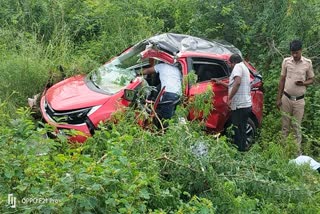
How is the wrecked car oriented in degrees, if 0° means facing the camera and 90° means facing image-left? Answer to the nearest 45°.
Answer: approximately 45°
